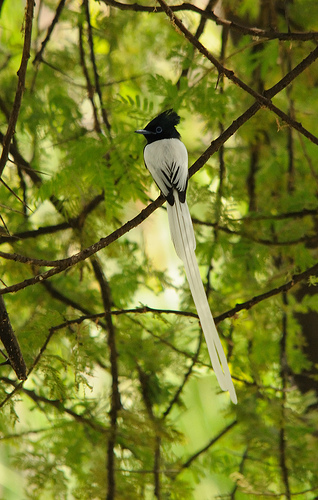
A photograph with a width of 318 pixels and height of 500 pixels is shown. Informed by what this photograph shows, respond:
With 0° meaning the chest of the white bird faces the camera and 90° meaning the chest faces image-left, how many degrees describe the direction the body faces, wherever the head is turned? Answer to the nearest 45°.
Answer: approximately 135°
